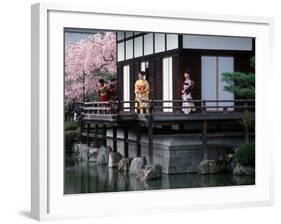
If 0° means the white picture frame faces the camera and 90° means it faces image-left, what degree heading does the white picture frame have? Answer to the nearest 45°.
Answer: approximately 315°
